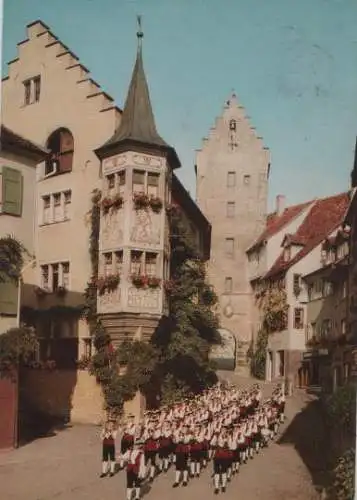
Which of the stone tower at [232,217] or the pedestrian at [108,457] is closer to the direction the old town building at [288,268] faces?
the pedestrian

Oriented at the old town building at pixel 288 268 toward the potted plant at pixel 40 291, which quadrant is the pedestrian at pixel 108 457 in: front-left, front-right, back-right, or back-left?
front-left

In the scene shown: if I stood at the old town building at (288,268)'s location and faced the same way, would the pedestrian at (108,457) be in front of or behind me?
in front

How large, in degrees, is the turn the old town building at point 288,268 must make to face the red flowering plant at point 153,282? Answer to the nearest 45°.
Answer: approximately 45° to its left

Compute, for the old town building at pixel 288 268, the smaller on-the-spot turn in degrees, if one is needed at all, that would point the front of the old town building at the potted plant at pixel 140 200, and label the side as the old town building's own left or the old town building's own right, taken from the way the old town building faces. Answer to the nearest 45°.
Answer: approximately 45° to the old town building's own right

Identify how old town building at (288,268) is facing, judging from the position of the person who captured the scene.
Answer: facing the viewer and to the left of the viewer

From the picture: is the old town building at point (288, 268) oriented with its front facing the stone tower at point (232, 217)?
no
